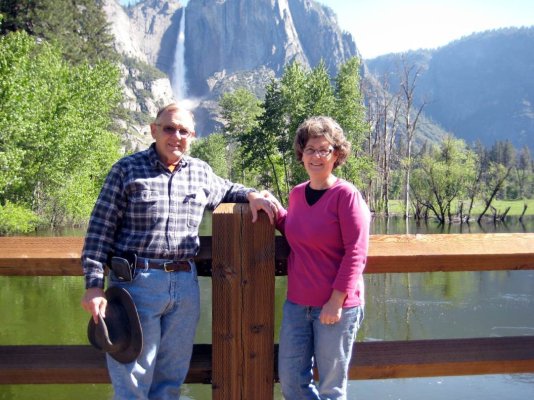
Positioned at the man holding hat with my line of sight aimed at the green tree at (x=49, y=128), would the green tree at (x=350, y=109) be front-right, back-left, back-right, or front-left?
front-right

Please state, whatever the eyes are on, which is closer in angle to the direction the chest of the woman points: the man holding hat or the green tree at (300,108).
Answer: the man holding hat

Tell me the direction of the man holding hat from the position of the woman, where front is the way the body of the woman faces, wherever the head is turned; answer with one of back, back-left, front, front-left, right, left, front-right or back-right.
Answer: front-right

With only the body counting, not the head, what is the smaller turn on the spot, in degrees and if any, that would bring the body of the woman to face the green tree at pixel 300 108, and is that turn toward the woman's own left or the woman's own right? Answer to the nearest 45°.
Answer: approximately 135° to the woman's own right

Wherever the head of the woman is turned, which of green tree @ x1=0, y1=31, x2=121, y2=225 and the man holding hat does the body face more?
the man holding hat

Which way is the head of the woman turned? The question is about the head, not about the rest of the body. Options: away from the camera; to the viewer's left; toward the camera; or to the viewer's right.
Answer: toward the camera

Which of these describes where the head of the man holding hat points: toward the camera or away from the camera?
toward the camera

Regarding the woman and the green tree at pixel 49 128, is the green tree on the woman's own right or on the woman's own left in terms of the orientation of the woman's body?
on the woman's own right

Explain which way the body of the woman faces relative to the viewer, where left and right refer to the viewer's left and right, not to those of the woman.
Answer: facing the viewer and to the left of the viewer

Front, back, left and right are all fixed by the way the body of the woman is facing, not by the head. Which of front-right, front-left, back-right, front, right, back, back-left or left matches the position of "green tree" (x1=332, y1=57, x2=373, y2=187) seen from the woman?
back-right

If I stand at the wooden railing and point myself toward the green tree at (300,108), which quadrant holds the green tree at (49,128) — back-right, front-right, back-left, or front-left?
front-left
